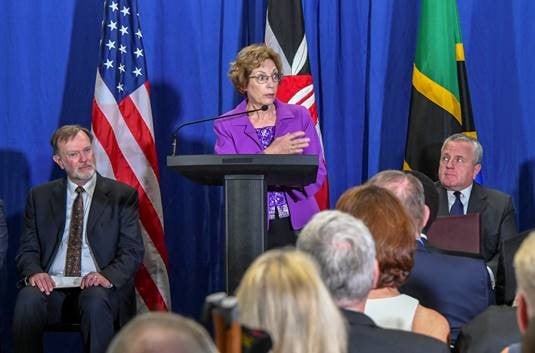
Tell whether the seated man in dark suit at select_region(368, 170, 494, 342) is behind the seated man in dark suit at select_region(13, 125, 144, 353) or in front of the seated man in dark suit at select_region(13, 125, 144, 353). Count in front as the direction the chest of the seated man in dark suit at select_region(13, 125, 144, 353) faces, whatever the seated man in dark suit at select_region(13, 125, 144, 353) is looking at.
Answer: in front

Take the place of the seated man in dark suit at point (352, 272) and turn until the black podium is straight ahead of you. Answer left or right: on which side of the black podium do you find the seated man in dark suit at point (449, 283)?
right

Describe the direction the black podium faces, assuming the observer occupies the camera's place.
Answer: facing the viewer

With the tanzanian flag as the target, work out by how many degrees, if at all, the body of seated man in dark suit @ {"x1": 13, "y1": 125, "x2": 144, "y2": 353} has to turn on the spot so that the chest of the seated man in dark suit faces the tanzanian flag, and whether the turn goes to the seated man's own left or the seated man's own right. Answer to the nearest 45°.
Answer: approximately 90° to the seated man's own left

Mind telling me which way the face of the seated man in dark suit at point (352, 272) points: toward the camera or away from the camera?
away from the camera

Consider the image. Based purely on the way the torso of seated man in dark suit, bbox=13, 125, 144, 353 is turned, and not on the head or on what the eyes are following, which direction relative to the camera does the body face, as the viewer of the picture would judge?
toward the camera

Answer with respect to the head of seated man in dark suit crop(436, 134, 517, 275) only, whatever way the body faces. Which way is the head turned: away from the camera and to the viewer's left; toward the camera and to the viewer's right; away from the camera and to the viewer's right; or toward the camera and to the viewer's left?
toward the camera and to the viewer's left

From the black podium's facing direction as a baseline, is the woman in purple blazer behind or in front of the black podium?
behind

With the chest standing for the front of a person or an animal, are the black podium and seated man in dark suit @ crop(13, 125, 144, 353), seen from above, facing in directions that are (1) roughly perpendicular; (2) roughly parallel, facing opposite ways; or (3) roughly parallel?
roughly parallel

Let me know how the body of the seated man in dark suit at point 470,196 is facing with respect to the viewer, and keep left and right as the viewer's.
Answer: facing the viewer and to the left of the viewer

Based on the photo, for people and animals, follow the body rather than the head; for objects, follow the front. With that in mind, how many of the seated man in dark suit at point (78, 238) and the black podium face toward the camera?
2
